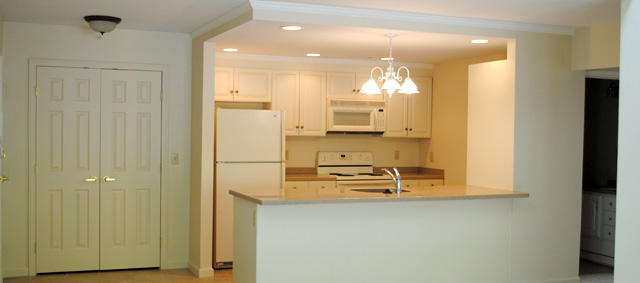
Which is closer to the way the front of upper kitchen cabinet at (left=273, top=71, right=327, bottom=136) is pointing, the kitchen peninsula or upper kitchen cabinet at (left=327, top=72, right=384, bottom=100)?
the kitchen peninsula

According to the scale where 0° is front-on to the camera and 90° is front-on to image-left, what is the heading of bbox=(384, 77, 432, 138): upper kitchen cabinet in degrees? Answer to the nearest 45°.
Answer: approximately 0°

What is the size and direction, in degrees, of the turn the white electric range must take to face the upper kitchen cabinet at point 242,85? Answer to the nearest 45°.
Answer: approximately 45° to its right

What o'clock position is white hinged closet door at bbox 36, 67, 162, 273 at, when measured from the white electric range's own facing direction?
The white hinged closet door is roughly at 2 o'clock from the white electric range.
